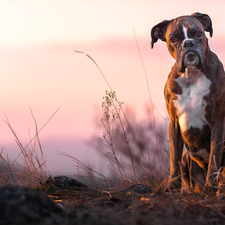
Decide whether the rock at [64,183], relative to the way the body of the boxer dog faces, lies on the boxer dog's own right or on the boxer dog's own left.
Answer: on the boxer dog's own right

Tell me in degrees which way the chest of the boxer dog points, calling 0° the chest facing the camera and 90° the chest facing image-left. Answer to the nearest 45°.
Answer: approximately 0°
